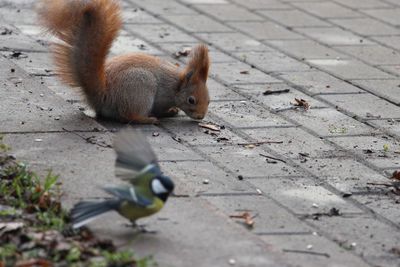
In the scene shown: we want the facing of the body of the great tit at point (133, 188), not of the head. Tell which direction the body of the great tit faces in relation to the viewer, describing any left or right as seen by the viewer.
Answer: facing to the right of the viewer

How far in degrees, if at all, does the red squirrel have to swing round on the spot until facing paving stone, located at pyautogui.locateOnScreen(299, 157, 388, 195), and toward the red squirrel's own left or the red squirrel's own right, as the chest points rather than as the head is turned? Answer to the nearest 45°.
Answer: approximately 45° to the red squirrel's own right

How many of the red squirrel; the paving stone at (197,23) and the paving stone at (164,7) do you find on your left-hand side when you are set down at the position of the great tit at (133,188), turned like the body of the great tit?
3

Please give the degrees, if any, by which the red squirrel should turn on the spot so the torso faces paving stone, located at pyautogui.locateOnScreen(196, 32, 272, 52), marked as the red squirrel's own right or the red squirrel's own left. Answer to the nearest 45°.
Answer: approximately 45° to the red squirrel's own left

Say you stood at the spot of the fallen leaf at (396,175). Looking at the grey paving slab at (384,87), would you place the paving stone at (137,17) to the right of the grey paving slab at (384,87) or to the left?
left

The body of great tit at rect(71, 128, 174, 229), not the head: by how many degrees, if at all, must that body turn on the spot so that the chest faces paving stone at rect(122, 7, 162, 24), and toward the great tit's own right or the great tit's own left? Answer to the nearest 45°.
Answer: approximately 90° to the great tit's own left

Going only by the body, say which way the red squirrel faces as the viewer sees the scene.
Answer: to the viewer's right
